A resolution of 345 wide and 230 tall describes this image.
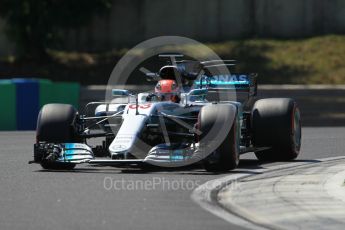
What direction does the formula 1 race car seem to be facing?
toward the camera
